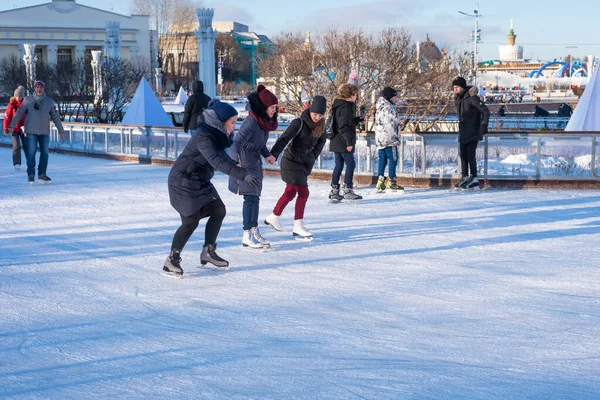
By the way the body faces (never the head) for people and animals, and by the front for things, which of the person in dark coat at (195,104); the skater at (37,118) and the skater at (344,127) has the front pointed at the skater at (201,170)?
the skater at (37,118)

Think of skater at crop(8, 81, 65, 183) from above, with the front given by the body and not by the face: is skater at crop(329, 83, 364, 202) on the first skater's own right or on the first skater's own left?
on the first skater's own left

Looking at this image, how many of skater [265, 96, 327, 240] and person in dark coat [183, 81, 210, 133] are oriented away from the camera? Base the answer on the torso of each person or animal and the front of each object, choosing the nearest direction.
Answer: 1

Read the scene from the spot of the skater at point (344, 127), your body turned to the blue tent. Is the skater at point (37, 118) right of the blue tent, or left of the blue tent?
left

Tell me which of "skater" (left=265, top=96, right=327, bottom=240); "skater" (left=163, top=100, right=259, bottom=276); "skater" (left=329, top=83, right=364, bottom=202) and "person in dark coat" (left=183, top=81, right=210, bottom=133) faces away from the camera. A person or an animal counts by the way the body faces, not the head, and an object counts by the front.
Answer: the person in dark coat

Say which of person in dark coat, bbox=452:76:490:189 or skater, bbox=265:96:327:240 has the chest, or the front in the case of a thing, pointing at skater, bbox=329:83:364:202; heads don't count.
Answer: the person in dark coat
